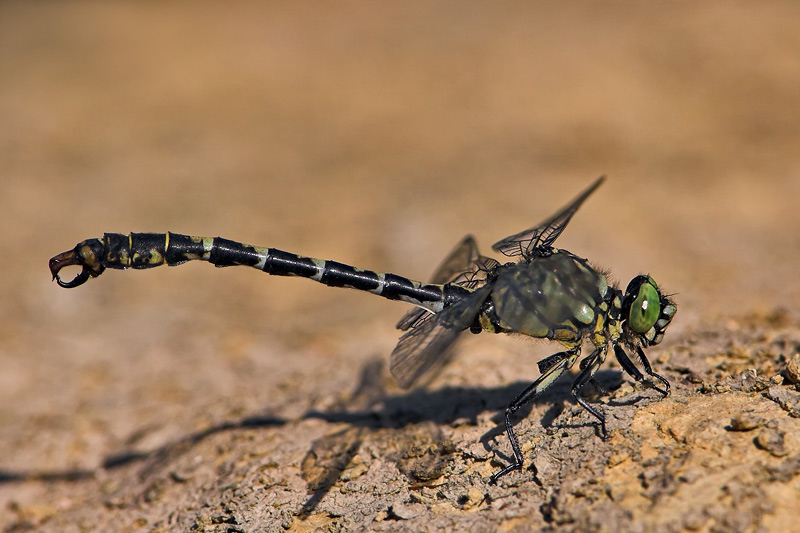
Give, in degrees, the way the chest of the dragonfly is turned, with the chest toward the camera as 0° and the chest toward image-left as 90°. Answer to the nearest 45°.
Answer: approximately 270°
